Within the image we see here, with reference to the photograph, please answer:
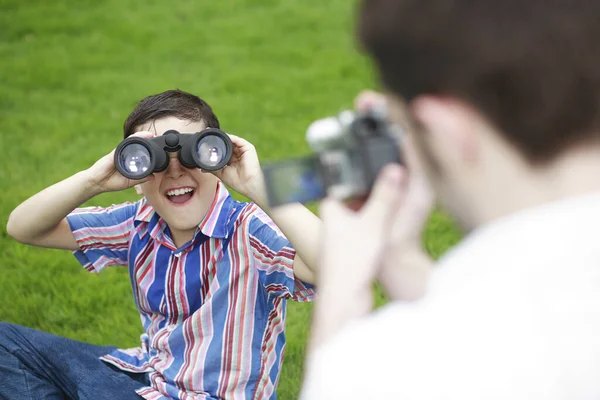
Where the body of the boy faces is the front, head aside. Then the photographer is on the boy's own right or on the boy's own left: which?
on the boy's own left

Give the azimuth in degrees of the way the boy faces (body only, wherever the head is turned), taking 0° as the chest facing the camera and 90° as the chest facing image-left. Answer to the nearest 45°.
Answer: approximately 45°

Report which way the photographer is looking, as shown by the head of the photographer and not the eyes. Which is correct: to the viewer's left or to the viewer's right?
to the viewer's left

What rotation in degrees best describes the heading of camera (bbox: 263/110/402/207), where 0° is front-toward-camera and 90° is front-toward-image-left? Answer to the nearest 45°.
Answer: approximately 135°

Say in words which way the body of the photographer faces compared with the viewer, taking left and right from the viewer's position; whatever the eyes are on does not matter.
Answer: facing away from the viewer and to the left of the viewer

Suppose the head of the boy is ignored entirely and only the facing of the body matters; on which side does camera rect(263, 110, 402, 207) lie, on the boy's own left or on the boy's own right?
on the boy's own left
